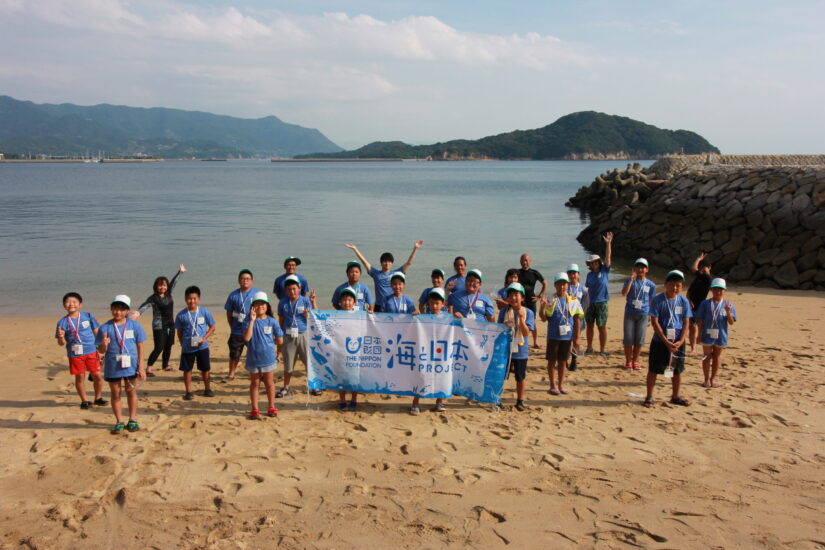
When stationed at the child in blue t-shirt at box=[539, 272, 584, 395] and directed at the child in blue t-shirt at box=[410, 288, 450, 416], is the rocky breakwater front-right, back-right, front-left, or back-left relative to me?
back-right

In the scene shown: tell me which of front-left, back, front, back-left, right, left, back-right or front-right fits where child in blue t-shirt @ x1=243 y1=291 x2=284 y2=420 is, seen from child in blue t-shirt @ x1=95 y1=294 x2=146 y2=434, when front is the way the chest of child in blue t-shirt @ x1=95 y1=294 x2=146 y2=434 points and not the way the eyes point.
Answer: left

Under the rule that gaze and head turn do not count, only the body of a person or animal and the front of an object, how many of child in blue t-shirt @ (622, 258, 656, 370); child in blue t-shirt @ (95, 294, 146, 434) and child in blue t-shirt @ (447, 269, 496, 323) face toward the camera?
3

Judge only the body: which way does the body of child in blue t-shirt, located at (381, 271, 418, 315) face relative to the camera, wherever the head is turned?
toward the camera

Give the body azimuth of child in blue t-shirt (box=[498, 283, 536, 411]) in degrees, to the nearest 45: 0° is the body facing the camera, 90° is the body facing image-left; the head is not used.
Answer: approximately 0°

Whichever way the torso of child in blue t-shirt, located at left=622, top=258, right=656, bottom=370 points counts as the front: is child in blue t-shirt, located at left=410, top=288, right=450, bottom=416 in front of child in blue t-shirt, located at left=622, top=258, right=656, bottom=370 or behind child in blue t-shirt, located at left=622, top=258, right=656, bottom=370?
in front

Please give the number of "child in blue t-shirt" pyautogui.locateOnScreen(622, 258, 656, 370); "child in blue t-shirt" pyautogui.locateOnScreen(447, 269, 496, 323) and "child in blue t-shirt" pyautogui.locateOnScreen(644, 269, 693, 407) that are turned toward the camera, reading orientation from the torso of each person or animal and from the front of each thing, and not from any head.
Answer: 3

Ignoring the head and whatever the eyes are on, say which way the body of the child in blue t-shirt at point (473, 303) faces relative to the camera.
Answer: toward the camera

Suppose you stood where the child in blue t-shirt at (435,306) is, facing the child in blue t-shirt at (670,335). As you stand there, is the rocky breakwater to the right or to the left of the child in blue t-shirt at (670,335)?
left

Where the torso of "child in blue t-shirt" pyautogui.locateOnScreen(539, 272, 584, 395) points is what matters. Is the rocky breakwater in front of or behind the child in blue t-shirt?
behind
